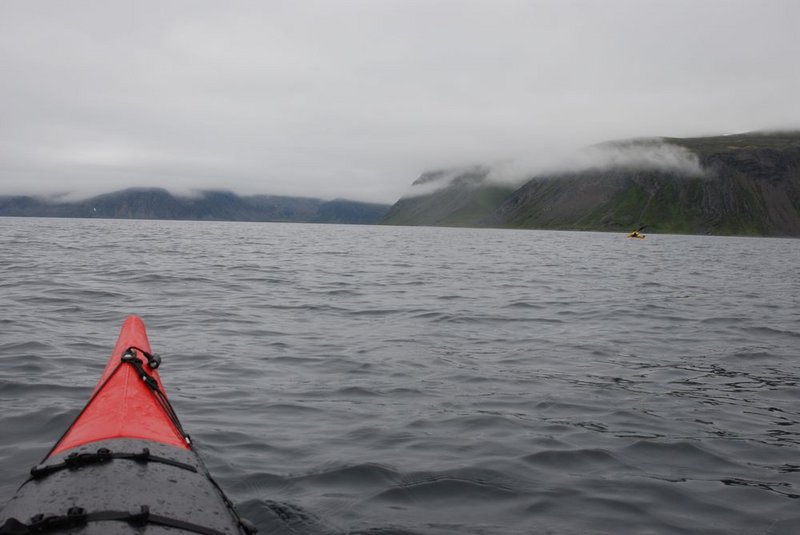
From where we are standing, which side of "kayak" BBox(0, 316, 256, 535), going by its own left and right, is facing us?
back
